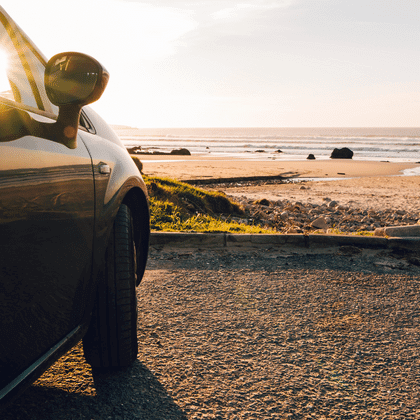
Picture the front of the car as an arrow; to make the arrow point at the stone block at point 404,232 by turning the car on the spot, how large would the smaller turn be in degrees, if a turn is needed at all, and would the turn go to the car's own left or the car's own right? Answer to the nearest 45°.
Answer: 0° — it already faces it

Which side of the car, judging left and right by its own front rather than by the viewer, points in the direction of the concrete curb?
front

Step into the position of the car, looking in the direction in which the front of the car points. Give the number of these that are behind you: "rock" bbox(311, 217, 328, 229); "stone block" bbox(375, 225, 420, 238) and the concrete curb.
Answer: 0

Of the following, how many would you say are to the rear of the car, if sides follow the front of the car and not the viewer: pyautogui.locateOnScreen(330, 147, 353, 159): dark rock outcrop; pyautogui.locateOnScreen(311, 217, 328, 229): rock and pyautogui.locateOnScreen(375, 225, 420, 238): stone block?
0

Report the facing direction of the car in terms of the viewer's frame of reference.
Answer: facing away from the viewer and to the right of the viewer

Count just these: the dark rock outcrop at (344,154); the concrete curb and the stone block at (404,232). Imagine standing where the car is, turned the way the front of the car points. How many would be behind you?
0

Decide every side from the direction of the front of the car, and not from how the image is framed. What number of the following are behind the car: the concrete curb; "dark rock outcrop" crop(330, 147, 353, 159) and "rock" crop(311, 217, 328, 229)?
0

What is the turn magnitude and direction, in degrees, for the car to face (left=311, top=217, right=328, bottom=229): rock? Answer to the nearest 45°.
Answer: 0° — it already faces it

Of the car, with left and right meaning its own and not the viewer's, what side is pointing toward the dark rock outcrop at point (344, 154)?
front
